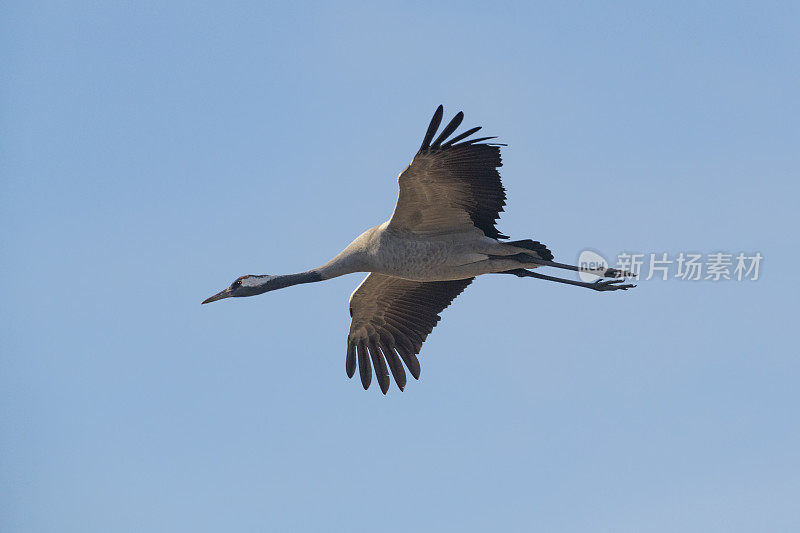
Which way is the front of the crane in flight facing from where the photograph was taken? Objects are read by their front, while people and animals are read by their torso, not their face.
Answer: facing to the left of the viewer
